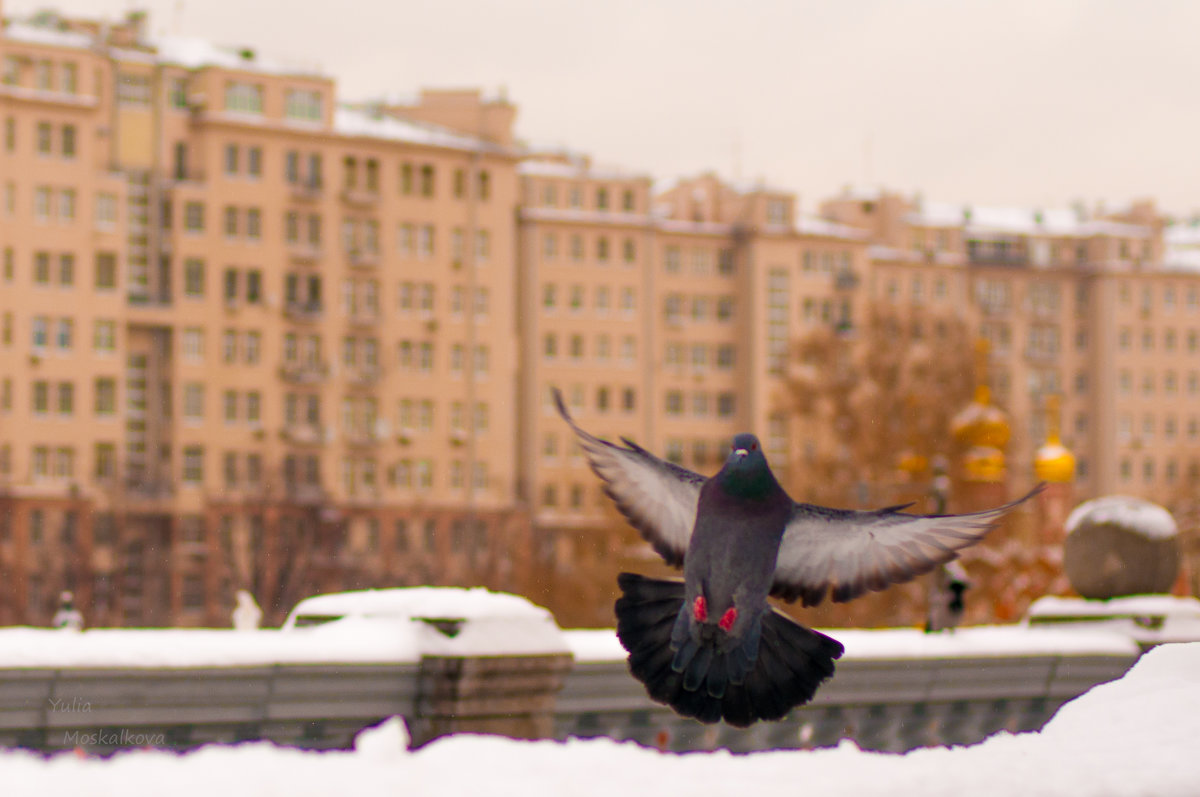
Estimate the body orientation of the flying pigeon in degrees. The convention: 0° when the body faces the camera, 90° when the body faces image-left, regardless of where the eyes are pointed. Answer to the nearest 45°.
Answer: approximately 0°

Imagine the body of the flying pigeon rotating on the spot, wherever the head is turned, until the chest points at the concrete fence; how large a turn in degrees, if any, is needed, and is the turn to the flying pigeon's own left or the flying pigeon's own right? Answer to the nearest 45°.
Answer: approximately 180°
